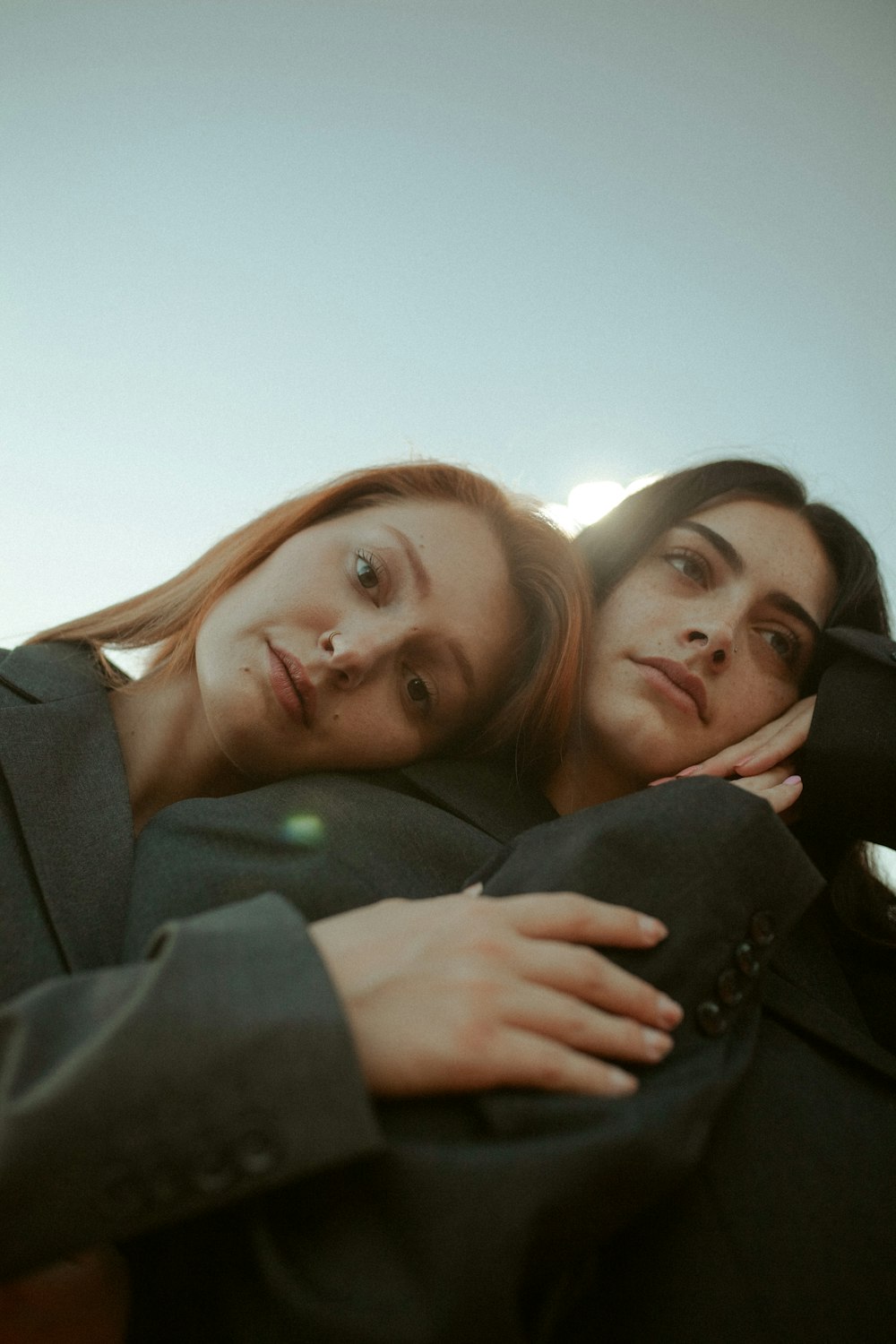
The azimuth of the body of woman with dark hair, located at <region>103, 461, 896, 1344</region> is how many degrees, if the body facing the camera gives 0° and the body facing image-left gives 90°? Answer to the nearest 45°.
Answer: approximately 0°
